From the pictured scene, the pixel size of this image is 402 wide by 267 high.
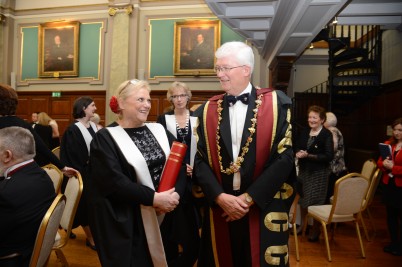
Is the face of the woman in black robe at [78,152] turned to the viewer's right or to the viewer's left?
to the viewer's right

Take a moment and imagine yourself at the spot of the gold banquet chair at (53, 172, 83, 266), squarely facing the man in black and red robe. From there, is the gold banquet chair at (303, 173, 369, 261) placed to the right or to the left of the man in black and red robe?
left

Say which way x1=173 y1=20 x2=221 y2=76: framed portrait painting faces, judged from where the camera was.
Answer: facing the viewer

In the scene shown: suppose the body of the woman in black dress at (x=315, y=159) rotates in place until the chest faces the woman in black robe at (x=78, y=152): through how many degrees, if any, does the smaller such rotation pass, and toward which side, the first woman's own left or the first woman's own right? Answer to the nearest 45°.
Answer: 0° — they already face them

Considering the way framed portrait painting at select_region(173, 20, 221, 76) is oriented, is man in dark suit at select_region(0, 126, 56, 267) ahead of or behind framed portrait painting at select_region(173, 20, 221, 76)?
ahead

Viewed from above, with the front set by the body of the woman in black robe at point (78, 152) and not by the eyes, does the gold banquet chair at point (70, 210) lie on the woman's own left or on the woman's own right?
on the woman's own right

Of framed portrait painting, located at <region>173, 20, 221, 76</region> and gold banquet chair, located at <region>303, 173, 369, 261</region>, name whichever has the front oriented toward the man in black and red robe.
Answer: the framed portrait painting

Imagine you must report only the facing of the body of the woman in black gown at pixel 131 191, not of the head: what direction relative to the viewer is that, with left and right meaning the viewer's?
facing the viewer and to the right of the viewer

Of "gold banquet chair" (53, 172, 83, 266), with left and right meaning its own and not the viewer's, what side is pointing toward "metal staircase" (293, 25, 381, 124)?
back

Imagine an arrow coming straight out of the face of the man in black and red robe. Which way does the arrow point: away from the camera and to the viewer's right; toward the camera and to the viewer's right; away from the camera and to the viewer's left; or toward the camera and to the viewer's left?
toward the camera and to the viewer's left

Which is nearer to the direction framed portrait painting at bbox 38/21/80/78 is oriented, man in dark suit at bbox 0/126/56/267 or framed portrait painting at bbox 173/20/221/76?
the man in dark suit

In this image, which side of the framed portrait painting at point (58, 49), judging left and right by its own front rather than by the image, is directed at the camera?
front

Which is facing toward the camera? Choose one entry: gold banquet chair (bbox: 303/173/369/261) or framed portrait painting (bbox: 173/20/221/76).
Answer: the framed portrait painting

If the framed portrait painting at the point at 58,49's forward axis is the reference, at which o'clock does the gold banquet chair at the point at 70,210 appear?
The gold banquet chair is roughly at 12 o'clock from the framed portrait painting.
